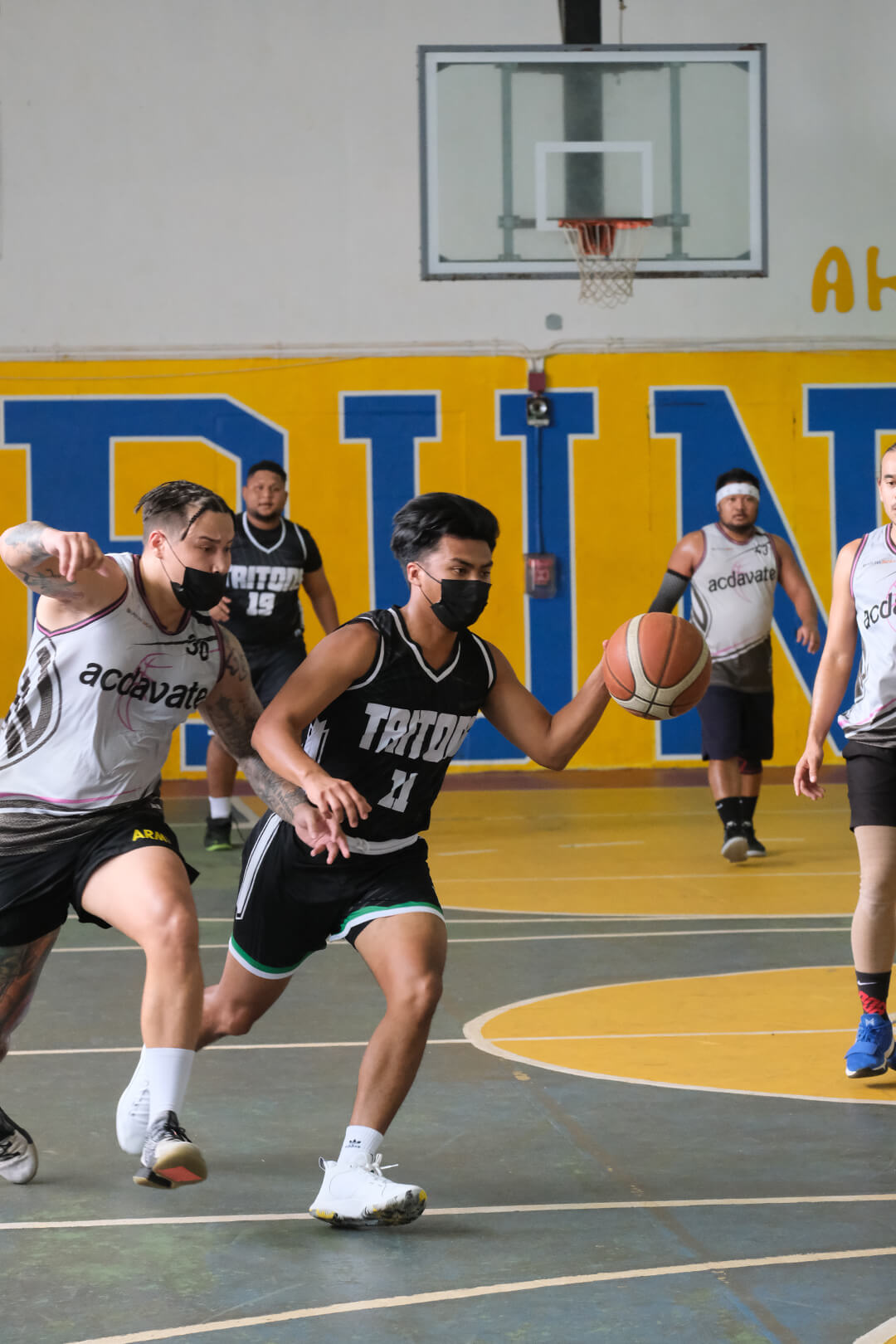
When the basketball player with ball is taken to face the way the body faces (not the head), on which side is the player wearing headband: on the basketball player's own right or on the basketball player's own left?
on the basketball player's own left

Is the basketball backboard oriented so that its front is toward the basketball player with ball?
yes

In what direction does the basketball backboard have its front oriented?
toward the camera

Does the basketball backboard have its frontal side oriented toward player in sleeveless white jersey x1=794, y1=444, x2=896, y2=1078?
yes

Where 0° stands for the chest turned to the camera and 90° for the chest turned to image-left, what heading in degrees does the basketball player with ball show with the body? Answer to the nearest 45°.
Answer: approximately 315°

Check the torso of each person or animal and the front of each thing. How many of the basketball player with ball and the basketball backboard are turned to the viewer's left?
0

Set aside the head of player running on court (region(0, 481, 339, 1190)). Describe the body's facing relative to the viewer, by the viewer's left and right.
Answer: facing the viewer and to the right of the viewer

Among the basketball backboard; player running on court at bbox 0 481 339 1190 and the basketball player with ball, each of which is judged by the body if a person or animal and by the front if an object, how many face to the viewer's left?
0

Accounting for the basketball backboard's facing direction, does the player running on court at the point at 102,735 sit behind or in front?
in front
